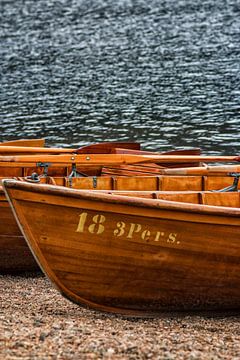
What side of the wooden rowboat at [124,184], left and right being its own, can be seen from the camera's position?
left
